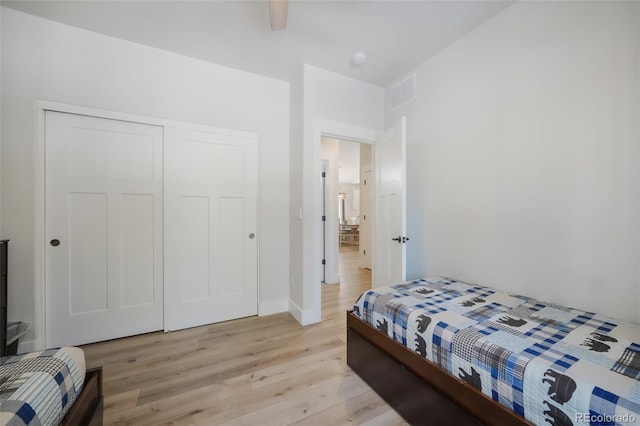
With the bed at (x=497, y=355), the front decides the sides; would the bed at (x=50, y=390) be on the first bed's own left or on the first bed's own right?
on the first bed's own left

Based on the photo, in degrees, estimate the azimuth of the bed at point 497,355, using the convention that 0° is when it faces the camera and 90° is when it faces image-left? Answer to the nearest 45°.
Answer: approximately 135°

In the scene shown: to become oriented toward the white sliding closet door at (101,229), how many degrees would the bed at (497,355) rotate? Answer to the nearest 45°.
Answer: approximately 45° to its left

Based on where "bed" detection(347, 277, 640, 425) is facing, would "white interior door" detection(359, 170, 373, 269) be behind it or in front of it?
in front

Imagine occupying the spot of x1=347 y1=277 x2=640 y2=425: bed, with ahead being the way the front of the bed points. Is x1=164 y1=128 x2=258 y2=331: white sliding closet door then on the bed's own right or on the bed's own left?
on the bed's own left
